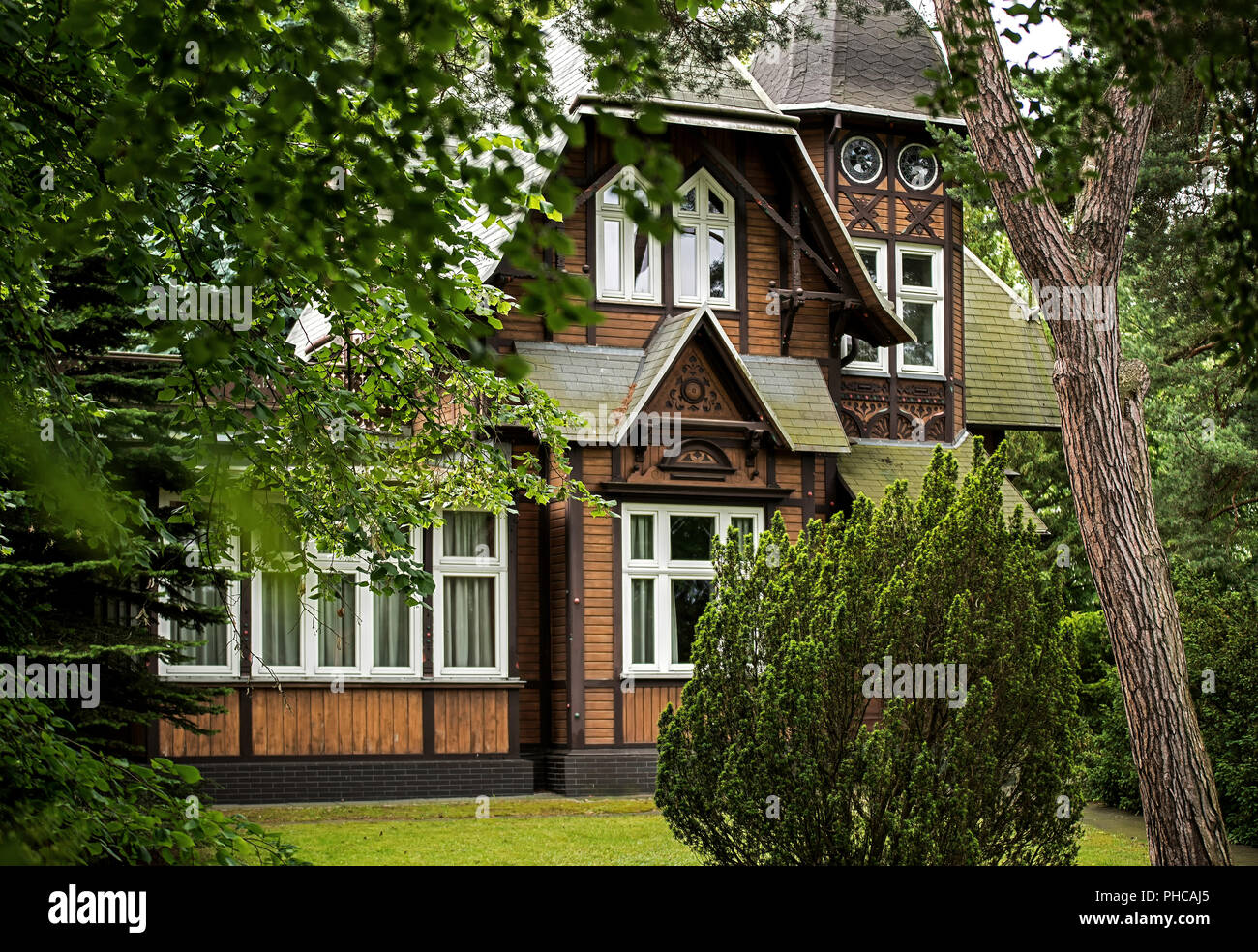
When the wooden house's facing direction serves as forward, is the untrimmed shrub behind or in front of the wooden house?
in front

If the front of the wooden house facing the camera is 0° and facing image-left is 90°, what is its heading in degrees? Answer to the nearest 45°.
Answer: approximately 0°

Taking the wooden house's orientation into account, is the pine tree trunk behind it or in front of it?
in front
